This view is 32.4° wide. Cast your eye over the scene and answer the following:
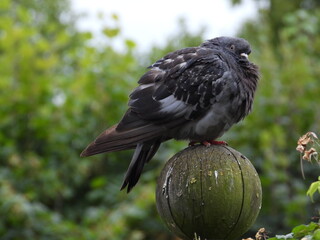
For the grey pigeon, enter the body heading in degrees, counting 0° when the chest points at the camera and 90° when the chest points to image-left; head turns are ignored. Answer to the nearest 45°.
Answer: approximately 270°
